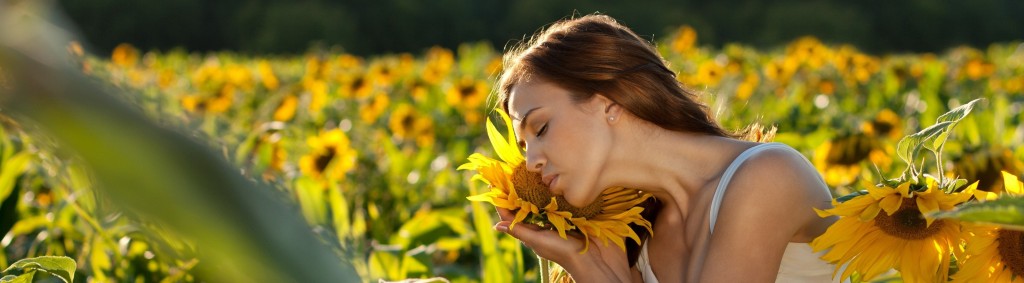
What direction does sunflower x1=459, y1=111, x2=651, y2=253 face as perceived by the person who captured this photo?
facing to the right of the viewer

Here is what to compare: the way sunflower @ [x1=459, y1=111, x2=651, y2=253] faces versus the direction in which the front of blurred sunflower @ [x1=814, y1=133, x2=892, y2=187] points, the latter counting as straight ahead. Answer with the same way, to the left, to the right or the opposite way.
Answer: to the left

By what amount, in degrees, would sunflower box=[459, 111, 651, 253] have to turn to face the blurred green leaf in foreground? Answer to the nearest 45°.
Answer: approximately 90° to its right

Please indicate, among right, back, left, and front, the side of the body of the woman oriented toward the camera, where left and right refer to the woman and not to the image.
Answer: left

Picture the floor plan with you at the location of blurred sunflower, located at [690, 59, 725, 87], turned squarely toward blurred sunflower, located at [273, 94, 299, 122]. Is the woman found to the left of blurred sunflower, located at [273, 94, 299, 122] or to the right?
left

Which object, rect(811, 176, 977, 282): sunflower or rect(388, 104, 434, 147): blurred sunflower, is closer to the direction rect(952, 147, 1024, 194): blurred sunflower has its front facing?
the sunflower

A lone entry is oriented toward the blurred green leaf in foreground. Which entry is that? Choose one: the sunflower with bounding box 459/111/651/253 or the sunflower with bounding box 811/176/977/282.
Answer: the sunflower with bounding box 811/176/977/282

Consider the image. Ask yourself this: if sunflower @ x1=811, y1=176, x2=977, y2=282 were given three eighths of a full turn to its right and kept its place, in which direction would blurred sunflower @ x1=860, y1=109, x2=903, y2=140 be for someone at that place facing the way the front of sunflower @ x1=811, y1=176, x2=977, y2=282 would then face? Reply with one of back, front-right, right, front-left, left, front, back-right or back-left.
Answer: front-right
